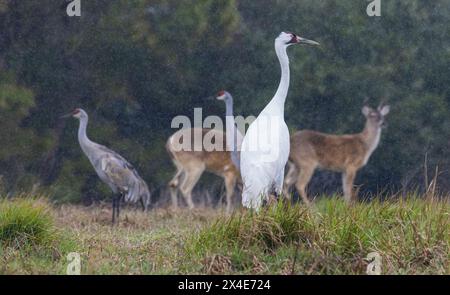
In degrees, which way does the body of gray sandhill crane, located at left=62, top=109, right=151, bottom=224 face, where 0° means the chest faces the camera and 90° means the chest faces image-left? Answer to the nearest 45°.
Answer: approximately 90°

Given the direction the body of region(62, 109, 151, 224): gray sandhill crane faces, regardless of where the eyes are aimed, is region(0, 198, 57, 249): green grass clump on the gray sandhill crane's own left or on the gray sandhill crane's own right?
on the gray sandhill crane's own left

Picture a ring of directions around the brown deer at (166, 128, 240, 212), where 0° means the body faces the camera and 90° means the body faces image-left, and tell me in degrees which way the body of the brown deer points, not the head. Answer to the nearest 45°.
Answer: approximately 270°

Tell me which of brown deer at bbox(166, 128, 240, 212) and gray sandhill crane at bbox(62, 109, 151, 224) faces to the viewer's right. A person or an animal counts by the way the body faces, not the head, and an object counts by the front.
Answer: the brown deer

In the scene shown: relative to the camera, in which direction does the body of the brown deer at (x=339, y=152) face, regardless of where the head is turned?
to the viewer's right

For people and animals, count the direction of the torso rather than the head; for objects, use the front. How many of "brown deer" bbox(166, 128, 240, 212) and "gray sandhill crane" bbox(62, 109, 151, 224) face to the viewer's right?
1

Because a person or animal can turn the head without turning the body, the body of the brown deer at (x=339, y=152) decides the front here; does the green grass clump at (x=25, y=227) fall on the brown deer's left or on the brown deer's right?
on the brown deer's right

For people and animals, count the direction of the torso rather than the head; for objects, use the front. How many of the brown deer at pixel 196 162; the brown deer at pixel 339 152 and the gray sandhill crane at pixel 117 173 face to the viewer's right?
2

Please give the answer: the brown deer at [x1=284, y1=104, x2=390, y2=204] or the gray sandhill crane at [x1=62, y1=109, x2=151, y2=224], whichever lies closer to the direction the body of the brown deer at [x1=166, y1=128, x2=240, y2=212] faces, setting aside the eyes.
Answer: the brown deer

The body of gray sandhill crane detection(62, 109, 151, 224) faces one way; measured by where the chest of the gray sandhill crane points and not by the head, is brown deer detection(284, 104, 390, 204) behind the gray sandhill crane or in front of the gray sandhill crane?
behind

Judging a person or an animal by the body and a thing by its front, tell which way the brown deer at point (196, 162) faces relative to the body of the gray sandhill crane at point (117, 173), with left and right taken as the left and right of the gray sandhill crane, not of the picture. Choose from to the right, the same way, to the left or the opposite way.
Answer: the opposite way

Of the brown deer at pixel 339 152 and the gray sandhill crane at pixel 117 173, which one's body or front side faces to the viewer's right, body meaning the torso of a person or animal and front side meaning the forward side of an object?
the brown deer

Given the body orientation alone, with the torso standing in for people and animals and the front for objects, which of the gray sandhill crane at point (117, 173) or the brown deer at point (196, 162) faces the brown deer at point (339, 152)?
the brown deer at point (196, 162)

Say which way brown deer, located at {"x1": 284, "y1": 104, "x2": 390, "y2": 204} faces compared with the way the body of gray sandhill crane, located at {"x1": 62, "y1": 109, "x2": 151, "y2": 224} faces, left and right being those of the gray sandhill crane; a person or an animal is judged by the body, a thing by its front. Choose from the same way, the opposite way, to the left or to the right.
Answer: the opposite way
